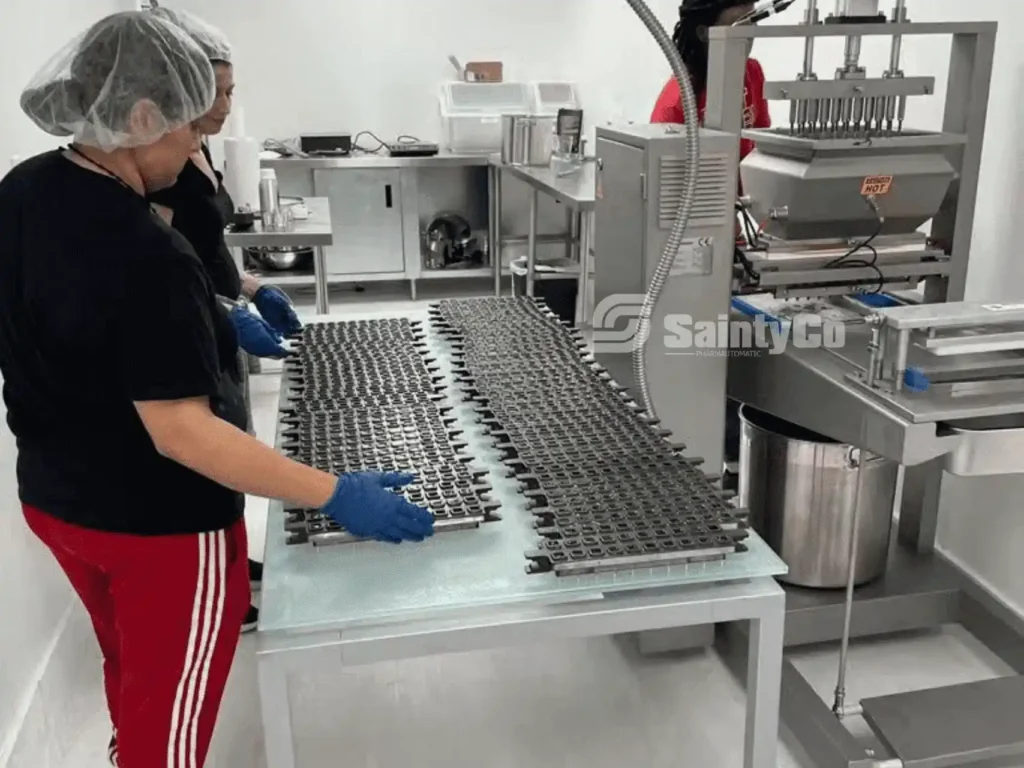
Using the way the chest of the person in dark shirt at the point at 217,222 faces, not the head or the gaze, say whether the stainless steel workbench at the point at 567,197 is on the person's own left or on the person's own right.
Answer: on the person's own left

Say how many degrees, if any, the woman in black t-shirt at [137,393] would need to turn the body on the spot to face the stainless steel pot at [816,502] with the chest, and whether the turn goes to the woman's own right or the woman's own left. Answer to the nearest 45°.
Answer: approximately 45° to the woman's own right

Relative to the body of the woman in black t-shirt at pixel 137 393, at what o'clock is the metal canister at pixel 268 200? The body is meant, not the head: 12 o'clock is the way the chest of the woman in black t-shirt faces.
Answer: The metal canister is roughly at 11 o'clock from the woman in black t-shirt.

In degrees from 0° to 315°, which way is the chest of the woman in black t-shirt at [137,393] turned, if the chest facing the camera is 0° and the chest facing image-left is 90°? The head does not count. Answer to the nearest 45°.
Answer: approximately 225°

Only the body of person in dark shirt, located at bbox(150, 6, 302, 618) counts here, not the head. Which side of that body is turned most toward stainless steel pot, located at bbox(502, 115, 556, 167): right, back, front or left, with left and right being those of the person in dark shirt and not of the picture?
left

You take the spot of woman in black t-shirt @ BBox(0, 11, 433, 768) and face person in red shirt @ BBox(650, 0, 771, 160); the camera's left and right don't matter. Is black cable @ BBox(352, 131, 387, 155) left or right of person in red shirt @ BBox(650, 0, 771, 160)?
left

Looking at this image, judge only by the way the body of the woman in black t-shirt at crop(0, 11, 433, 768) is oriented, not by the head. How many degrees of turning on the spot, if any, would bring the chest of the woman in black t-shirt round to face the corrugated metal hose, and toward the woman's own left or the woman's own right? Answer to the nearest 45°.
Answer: approximately 45° to the woman's own right

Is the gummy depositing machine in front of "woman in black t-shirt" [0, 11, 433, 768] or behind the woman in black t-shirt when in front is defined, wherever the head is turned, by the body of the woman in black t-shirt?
in front

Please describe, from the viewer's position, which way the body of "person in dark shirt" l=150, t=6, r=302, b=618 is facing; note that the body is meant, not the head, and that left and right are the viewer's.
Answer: facing the viewer and to the right of the viewer

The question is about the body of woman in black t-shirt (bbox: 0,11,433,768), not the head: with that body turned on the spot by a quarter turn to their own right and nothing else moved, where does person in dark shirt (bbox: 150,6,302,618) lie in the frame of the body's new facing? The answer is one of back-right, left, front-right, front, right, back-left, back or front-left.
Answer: back-left

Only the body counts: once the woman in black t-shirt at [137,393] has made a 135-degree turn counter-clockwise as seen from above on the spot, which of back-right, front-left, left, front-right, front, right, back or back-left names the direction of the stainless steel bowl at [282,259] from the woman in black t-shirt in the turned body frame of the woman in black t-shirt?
right
